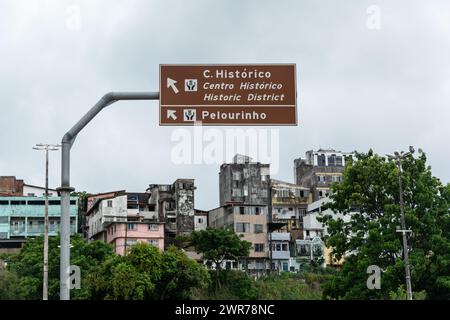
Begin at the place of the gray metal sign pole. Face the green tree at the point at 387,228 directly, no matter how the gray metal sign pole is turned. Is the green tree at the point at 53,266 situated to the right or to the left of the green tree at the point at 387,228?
left

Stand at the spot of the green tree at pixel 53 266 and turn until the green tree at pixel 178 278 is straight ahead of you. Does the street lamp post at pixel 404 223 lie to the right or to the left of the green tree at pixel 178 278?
right

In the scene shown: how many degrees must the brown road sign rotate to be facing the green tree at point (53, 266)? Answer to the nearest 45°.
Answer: approximately 180°

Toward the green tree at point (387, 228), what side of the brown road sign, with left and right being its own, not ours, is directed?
back

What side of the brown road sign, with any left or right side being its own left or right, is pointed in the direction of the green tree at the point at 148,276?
back

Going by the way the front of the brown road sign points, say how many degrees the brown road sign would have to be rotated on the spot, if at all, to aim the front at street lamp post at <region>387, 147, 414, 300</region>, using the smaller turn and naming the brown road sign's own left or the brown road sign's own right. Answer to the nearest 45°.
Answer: approximately 180°

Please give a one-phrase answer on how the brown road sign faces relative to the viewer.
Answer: facing the viewer

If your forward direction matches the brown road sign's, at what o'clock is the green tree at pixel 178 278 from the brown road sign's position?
The green tree is roughly at 6 o'clock from the brown road sign.
